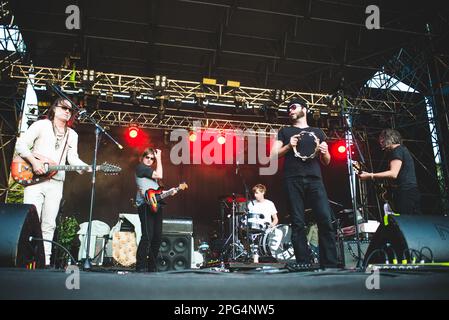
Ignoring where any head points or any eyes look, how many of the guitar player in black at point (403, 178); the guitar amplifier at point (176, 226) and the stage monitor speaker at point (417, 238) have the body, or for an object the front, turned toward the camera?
1

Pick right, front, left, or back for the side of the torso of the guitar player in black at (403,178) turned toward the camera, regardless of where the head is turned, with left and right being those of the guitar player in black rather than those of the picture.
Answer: left

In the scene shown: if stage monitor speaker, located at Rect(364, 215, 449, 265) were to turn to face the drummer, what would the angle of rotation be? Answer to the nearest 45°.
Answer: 0° — it already faces them

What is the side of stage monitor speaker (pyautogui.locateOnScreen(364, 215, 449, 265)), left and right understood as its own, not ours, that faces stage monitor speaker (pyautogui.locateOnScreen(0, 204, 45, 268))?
left

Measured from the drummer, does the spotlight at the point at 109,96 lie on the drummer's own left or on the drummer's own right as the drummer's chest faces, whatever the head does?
on the drummer's own right

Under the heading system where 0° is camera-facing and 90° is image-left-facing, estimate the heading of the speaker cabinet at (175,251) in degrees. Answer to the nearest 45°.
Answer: approximately 0°

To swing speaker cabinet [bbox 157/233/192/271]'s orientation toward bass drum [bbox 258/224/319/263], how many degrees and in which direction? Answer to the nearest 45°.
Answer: approximately 90° to its left

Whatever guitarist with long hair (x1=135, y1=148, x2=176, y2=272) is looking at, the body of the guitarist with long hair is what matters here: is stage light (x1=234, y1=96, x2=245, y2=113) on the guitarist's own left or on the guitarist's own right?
on the guitarist's own left

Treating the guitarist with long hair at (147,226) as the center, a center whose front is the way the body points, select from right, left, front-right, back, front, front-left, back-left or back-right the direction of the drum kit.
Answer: left
